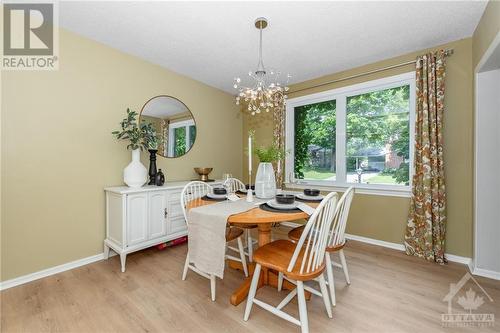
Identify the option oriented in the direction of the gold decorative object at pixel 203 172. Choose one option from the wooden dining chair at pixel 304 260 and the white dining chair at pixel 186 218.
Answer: the wooden dining chair

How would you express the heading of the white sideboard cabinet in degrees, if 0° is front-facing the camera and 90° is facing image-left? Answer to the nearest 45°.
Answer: approximately 315°

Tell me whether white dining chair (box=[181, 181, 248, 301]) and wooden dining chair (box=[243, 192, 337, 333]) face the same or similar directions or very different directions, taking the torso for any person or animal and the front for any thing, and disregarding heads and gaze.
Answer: very different directions

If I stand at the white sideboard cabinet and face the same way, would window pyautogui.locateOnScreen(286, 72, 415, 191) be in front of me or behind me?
in front

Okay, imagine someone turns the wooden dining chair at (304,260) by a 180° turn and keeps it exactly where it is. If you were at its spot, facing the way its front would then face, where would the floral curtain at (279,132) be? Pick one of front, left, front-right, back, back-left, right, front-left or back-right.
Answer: back-left

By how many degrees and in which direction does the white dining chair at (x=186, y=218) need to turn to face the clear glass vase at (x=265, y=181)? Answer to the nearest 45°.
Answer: approximately 45° to its left

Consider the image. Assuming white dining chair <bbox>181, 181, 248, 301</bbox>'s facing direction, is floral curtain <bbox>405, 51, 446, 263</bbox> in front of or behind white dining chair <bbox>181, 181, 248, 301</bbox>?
in front

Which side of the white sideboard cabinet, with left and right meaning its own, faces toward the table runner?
front

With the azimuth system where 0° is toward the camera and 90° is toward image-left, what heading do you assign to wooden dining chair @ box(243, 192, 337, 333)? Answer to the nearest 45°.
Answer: approximately 135°

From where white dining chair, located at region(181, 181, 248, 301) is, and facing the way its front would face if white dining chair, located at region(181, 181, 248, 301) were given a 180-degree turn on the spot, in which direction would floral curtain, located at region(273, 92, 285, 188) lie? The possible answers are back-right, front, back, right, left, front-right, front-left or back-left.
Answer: right
